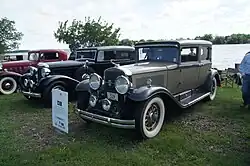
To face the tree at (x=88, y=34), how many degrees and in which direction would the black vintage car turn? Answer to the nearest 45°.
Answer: approximately 135° to its right

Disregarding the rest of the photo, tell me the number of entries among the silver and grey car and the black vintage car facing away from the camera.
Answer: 0

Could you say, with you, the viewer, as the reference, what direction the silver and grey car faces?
facing the viewer and to the left of the viewer

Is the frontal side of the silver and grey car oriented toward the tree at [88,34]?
no

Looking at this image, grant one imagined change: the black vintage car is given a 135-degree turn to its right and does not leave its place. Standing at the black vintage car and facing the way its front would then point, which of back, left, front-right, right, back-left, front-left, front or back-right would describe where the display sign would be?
back

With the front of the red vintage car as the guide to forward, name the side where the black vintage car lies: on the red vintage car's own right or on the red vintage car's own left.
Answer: on the red vintage car's own left

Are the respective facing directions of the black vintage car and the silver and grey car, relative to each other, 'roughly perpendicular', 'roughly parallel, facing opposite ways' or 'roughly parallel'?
roughly parallel

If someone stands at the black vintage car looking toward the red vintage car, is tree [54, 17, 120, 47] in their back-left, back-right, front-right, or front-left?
front-right

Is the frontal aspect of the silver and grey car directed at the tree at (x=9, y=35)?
no

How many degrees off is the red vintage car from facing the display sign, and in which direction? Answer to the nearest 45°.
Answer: approximately 45° to its left

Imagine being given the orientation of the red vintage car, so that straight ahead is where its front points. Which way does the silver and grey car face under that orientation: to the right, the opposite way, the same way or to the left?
the same way

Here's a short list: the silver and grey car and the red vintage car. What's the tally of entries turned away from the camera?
0

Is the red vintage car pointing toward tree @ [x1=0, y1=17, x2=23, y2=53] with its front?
no
